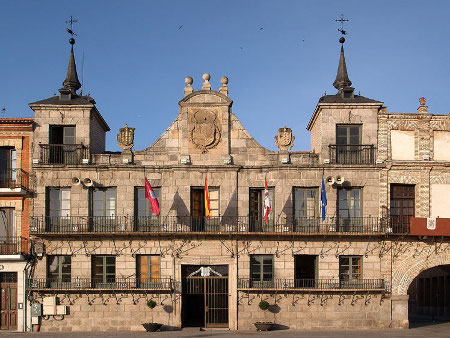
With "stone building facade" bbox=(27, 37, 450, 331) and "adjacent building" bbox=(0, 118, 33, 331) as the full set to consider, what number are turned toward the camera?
2

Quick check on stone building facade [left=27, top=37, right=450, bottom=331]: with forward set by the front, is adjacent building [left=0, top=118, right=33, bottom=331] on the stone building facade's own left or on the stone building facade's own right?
on the stone building facade's own right

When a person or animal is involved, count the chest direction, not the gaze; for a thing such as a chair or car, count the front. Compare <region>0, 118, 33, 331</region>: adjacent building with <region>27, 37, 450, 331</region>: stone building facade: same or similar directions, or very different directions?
same or similar directions

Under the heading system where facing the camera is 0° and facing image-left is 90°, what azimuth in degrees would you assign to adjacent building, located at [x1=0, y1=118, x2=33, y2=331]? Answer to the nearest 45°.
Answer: approximately 0°

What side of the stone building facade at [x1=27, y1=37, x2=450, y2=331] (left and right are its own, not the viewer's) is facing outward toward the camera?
front

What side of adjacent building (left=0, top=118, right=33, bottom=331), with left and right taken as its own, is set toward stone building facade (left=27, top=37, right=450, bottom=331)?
left

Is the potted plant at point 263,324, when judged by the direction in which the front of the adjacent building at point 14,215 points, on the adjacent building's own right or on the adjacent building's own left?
on the adjacent building's own left

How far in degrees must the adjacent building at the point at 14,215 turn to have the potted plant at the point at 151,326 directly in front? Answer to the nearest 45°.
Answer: approximately 45° to its left
